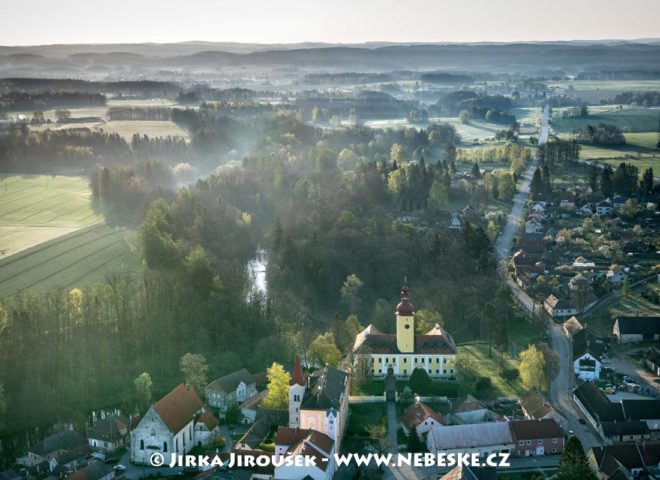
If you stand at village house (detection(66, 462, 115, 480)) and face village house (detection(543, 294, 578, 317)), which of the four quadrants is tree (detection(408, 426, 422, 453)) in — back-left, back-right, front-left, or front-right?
front-right

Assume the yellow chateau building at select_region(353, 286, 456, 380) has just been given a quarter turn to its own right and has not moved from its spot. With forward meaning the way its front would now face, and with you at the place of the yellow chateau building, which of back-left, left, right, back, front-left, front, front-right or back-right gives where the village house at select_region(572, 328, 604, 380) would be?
back

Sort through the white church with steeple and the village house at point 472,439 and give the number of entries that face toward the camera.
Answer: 2

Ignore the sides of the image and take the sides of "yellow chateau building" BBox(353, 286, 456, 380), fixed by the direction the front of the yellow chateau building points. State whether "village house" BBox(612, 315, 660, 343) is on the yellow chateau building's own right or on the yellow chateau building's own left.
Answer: on the yellow chateau building's own left

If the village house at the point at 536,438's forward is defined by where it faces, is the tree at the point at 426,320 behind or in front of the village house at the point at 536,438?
behind

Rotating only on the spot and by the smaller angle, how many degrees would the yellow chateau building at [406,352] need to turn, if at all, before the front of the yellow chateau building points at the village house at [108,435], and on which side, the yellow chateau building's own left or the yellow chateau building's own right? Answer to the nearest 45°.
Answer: approximately 45° to the yellow chateau building's own right

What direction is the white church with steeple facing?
toward the camera

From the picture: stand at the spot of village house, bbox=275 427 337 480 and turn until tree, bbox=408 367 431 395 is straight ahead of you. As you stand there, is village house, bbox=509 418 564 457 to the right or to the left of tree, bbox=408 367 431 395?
right

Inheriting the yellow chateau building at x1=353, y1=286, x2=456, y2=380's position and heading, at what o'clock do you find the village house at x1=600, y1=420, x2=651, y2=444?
The village house is roughly at 10 o'clock from the yellow chateau building.

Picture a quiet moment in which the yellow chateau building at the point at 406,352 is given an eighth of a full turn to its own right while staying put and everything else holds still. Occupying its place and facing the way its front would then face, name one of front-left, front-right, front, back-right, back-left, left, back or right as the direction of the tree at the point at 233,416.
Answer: front

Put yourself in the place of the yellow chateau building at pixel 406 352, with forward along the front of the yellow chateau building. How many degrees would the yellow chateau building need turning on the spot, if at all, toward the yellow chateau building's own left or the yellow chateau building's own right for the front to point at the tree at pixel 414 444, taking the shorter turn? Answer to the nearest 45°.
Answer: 0° — it already faces it

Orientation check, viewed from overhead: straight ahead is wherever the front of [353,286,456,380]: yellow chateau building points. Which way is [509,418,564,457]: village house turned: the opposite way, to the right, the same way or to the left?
the same way

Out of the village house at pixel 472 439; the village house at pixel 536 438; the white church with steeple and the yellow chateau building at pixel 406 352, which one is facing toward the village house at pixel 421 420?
the yellow chateau building

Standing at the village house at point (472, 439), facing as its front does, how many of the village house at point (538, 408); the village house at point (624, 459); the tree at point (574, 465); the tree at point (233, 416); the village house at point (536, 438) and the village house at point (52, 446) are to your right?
2

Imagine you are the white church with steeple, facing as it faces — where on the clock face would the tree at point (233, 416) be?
The tree is roughly at 4 o'clock from the white church with steeple.

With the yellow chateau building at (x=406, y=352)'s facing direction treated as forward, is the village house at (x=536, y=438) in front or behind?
in front

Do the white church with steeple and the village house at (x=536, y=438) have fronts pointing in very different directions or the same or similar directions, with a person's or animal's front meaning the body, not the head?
same or similar directions

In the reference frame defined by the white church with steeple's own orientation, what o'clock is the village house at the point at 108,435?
The village house is roughly at 3 o'clock from the white church with steeple.

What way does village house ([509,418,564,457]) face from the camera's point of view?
toward the camera

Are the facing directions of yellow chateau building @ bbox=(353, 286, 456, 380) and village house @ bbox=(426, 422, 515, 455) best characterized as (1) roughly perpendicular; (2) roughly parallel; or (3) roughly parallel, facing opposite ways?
roughly parallel

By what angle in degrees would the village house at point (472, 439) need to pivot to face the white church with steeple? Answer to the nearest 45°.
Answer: approximately 90° to its right

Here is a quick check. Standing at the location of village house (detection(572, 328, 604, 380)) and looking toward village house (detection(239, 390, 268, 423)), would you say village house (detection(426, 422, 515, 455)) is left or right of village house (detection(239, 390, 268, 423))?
left

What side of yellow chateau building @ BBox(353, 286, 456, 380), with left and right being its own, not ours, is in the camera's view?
front
